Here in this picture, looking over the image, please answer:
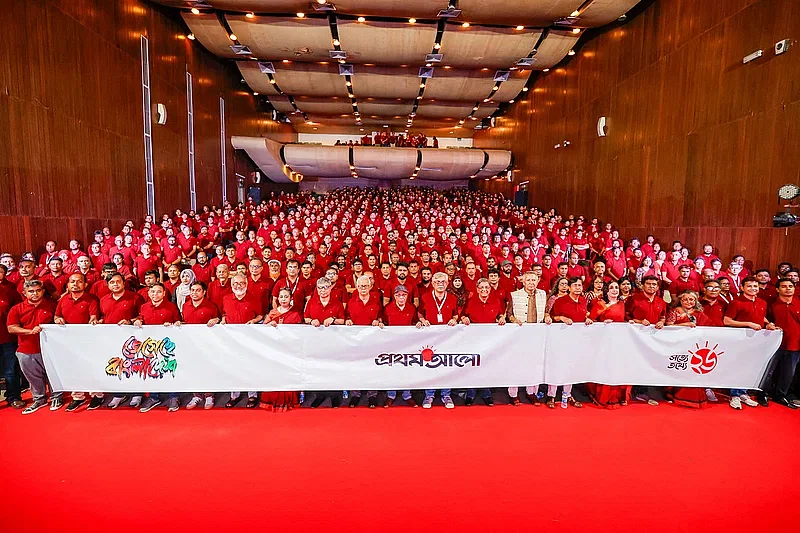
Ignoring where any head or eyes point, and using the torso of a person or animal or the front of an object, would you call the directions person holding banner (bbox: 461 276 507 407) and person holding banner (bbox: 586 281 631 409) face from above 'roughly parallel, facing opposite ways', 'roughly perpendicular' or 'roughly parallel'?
roughly parallel

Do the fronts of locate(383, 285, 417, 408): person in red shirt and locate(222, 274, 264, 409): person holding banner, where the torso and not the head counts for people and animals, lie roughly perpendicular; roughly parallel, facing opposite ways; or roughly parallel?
roughly parallel

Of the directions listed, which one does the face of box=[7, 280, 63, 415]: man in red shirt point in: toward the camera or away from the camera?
toward the camera

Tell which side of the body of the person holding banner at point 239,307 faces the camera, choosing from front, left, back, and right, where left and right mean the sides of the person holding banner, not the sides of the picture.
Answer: front

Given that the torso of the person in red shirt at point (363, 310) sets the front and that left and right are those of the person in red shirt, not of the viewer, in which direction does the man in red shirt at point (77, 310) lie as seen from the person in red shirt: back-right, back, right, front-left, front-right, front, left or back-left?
right

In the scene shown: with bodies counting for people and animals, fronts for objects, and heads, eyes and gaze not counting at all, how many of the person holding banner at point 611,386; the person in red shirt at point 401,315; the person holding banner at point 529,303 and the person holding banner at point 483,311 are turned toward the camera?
4

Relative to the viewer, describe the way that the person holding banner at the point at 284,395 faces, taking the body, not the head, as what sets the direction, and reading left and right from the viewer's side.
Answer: facing the viewer

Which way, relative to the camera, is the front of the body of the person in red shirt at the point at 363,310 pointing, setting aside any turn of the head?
toward the camera

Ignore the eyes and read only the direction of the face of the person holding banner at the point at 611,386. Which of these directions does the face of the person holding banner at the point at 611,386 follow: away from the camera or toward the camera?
toward the camera

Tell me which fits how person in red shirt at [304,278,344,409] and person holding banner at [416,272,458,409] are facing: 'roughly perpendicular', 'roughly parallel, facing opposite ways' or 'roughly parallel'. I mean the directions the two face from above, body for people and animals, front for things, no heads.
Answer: roughly parallel

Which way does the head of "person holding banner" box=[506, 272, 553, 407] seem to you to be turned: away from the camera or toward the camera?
toward the camera

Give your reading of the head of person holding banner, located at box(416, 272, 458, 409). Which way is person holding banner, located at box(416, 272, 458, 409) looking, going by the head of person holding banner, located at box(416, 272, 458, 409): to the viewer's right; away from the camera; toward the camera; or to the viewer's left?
toward the camera

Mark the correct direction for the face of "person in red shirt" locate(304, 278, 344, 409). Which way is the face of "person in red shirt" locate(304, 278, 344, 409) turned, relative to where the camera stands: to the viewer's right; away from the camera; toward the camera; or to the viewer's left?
toward the camera
